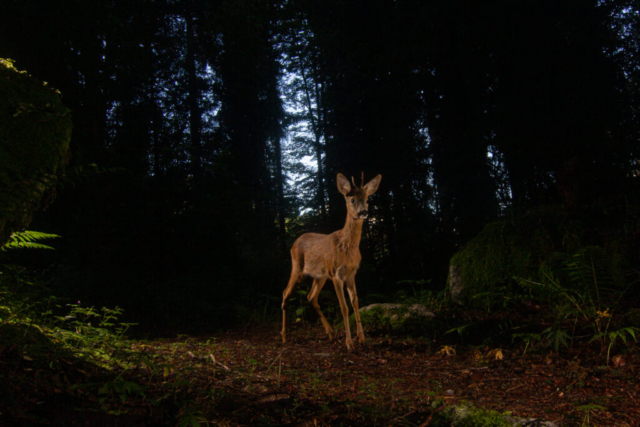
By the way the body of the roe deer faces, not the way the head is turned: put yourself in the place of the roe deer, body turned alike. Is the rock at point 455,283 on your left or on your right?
on your left

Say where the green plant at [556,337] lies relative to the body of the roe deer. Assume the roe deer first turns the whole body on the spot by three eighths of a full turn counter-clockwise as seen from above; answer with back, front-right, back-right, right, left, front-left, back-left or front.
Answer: back-right

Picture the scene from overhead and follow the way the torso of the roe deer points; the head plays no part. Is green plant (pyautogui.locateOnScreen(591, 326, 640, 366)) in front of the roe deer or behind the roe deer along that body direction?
in front

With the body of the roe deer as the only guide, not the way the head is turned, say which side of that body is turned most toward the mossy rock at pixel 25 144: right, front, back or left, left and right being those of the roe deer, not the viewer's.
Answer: right

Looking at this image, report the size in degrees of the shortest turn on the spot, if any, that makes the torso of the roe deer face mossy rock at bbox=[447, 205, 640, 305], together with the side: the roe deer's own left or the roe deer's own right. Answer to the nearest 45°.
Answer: approximately 45° to the roe deer's own left

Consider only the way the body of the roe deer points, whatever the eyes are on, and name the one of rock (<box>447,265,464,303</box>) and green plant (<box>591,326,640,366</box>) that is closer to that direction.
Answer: the green plant

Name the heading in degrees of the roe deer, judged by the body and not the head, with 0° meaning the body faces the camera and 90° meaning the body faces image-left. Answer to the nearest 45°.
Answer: approximately 315°
